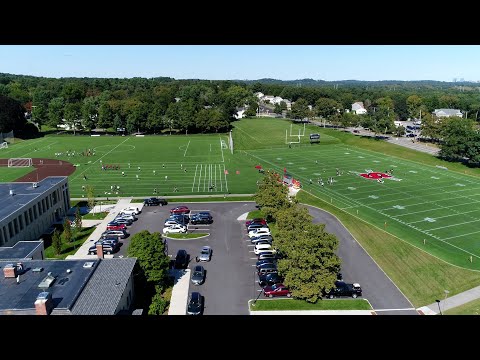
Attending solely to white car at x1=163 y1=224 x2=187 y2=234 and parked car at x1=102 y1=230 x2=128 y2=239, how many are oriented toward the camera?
0

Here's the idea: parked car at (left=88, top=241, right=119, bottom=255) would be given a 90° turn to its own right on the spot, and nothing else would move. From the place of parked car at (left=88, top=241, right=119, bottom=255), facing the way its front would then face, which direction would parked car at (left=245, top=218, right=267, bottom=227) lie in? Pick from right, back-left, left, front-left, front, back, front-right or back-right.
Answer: right

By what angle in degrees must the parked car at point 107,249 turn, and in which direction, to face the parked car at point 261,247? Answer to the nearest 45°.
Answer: approximately 180°

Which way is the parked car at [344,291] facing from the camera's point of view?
to the viewer's left

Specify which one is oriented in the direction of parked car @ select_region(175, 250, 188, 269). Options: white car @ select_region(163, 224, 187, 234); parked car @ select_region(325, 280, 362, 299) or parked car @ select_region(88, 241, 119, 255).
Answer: parked car @ select_region(325, 280, 362, 299)

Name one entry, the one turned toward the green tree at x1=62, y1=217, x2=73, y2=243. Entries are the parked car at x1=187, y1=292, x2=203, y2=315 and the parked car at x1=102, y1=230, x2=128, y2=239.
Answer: the parked car at x1=102, y1=230, x2=128, y2=239

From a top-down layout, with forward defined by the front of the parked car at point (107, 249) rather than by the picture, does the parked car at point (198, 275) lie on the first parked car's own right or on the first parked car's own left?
on the first parked car's own left

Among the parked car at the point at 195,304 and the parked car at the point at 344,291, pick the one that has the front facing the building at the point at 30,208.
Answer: the parked car at the point at 344,291

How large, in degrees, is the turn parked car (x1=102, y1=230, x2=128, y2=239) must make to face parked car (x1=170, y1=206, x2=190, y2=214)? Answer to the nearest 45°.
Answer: approximately 135° to its right

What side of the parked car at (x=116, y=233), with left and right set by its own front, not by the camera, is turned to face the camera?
left

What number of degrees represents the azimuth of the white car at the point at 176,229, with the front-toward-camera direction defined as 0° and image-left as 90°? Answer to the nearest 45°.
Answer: approximately 90°

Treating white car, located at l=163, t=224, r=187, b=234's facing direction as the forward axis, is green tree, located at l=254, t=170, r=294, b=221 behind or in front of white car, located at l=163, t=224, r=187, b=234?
behind

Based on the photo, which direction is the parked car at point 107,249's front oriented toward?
to the viewer's left

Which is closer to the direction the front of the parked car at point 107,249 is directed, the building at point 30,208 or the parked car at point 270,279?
the building

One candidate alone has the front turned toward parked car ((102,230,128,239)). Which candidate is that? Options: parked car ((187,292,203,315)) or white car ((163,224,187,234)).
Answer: the white car
